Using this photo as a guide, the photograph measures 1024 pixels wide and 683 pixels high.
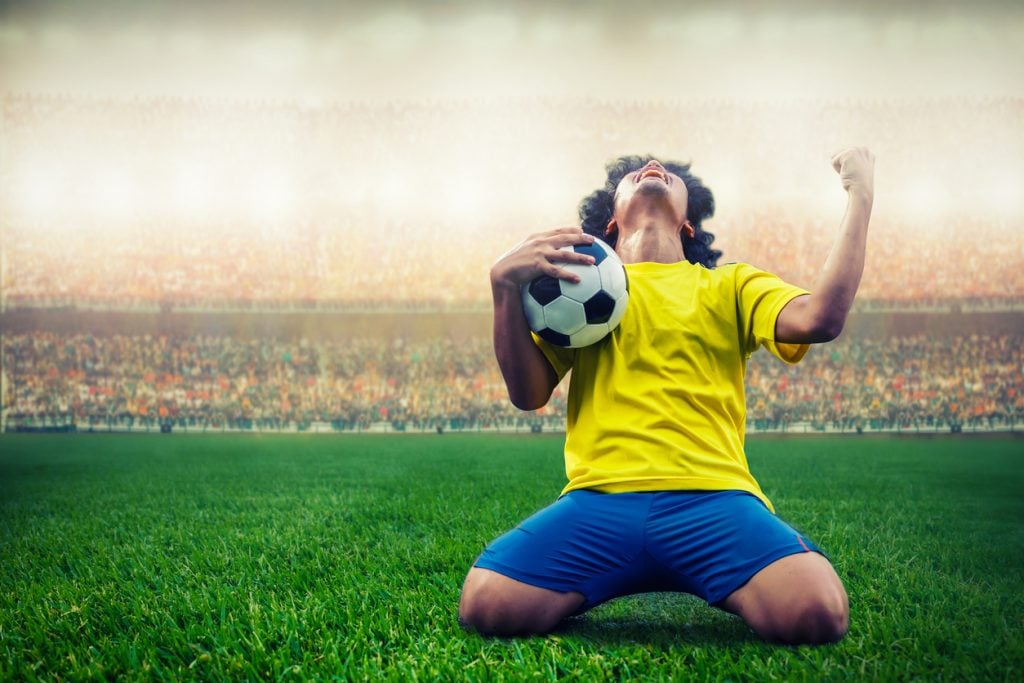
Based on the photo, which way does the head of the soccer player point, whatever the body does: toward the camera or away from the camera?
toward the camera

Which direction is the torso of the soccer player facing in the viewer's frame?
toward the camera
